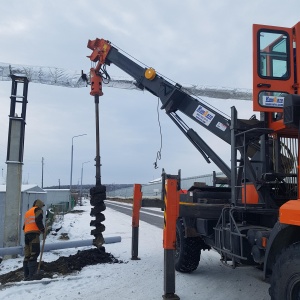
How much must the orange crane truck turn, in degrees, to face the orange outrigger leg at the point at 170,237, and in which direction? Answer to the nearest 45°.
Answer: approximately 180°

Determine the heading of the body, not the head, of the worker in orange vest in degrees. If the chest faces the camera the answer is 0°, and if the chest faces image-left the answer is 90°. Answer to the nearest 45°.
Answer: approximately 225°

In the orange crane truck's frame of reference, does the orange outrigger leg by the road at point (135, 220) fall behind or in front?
behind

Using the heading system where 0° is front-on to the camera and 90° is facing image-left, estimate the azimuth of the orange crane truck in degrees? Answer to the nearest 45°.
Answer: approximately 315°

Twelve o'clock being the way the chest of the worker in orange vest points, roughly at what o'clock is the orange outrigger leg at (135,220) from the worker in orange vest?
The orange outrigger leg is roughly at 1 o'clock from the worker in orange vest.

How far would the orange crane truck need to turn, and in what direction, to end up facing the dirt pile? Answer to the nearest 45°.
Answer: approximately 180°
